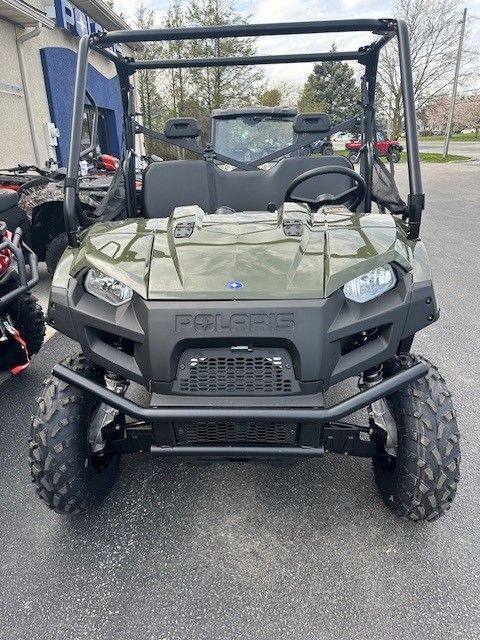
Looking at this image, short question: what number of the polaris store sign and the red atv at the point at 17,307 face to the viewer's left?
0

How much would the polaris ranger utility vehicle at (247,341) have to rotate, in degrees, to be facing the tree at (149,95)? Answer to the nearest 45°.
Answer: approximately 180°

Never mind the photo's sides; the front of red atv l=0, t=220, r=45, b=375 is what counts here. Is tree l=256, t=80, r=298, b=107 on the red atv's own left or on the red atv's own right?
on the red atv's own left

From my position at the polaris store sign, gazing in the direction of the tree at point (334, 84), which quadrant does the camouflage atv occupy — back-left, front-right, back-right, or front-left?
back-right

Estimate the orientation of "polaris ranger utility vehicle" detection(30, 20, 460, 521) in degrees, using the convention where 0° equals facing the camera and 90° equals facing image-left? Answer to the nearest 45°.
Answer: approximately 0°

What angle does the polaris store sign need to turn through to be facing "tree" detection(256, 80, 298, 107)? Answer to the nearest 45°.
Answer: approximately 90° to its left

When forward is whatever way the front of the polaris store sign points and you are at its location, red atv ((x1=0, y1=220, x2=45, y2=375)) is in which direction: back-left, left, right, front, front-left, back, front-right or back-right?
front-right

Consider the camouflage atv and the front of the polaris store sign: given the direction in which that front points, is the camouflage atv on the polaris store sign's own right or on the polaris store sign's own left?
on the polaris store sign's own right

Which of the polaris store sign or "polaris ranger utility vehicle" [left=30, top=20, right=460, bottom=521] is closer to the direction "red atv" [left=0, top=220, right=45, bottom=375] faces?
the polaris ranger utility vehicle

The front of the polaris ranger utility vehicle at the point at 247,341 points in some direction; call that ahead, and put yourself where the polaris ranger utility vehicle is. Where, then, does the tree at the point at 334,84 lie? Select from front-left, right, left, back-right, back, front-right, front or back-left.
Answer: back

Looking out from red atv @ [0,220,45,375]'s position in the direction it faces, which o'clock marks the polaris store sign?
The polaris store sign is roughly at 8 o'clock from the red atv.

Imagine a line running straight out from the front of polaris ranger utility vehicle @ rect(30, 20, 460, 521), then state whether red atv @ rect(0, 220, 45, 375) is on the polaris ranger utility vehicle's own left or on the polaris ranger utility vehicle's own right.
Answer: on the polaris ranger utility vehicle's own right

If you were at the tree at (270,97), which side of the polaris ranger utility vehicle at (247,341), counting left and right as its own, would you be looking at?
back

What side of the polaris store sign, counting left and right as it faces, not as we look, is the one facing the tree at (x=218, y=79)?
left

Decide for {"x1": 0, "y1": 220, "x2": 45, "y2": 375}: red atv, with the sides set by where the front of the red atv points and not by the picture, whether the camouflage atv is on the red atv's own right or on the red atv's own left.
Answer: on the red atv's own left
